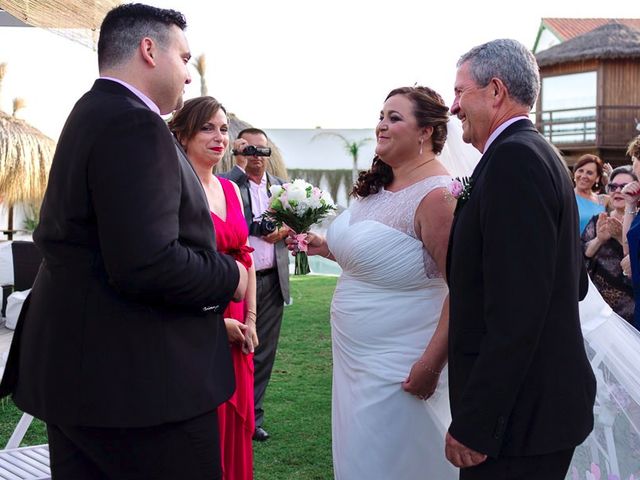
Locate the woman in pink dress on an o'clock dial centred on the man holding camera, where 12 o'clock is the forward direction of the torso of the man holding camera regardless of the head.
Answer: The woman in pink dress is roughly at 12 o'clock from the man holding camera.

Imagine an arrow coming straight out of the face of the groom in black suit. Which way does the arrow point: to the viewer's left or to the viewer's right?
to the viewer's right

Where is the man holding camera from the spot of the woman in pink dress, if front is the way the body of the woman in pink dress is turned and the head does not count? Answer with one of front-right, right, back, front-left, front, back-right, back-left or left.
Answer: back-left

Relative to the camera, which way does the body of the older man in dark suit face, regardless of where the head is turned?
to the viewer's left

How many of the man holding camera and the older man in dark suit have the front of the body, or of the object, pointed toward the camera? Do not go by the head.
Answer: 1

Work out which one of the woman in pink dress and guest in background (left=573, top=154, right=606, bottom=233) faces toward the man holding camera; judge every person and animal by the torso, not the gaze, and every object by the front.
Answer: the guest in background
